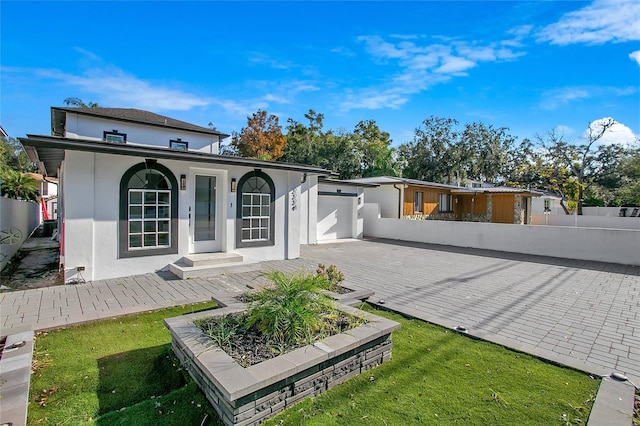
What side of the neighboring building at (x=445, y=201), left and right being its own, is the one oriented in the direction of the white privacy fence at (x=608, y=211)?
left

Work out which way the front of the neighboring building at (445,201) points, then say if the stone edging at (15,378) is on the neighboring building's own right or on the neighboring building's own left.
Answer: on the neighboring building's own right

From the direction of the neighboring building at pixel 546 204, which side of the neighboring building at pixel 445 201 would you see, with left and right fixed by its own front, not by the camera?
left

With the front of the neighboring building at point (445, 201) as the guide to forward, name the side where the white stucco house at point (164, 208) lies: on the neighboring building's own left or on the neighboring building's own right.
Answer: on the neighboring building's own right

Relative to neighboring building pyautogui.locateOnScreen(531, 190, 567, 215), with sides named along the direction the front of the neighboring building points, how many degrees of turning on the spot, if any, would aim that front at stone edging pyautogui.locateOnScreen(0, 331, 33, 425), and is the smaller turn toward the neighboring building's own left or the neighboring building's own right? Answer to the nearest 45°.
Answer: approximately 45° to the neighboring building's own right

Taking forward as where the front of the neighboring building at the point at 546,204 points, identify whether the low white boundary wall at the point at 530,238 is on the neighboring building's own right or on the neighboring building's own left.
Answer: on the neighboring building's own right

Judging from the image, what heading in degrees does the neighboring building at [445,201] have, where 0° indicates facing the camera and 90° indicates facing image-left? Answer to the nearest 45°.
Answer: approximately 315°

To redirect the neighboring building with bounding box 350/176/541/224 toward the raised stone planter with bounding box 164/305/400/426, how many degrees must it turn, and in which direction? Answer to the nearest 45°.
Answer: approximately 45° to its right

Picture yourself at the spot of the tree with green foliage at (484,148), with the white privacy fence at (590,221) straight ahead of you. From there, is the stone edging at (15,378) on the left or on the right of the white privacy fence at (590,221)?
right

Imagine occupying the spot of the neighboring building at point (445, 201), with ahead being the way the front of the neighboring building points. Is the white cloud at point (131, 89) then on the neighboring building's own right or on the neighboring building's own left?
on the neighboring building's own right

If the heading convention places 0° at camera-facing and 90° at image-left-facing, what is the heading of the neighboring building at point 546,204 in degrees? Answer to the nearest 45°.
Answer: approximately 315°
